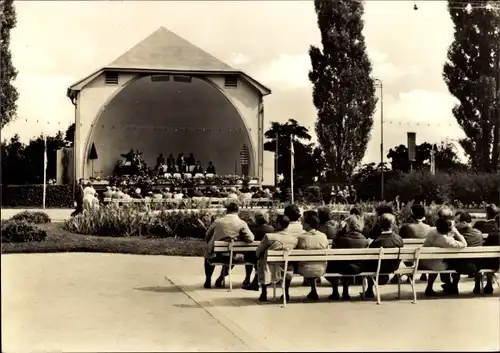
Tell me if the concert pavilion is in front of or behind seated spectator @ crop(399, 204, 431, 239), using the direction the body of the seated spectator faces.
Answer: in front

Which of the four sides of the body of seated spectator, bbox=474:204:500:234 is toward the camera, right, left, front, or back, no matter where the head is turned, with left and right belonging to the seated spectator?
back

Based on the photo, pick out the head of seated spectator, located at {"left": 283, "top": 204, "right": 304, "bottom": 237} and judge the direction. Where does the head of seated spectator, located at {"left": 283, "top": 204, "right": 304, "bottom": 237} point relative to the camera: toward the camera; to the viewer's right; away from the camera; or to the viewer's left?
away from the camera

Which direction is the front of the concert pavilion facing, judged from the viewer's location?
facing the viewer

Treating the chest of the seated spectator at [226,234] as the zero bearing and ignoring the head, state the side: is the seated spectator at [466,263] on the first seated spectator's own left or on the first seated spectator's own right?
on the first seated spectator's own right

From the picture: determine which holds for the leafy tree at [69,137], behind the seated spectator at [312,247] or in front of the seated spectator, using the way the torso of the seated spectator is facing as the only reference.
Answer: in front

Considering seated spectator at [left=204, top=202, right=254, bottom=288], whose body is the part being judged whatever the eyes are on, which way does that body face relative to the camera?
away from the camera

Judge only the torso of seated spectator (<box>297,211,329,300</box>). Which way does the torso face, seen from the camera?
away from the camera

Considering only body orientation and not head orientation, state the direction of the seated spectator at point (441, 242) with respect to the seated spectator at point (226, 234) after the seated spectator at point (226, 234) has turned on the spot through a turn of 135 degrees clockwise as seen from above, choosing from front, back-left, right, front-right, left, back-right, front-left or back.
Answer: front-left

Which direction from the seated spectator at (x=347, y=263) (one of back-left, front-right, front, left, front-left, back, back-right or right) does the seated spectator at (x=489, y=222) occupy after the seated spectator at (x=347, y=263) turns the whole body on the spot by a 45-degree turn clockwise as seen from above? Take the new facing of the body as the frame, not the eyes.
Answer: front

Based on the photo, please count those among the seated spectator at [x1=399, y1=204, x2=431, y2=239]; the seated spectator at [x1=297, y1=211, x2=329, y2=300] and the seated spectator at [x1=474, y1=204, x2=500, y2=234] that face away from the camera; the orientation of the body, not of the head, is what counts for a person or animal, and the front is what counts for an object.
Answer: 3

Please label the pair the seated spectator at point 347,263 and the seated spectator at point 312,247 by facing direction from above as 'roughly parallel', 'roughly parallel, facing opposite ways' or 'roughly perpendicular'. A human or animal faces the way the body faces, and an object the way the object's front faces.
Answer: roughly parallel

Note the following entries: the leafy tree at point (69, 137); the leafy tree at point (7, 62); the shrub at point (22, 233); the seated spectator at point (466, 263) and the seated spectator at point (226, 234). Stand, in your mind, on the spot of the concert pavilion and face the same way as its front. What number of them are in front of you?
4

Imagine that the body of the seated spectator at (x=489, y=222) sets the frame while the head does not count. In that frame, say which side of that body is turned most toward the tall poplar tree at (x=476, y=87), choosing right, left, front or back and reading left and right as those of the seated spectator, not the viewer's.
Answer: front

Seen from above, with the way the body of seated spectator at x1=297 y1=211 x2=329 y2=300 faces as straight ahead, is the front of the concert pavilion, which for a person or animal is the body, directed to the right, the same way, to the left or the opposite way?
the opposite way

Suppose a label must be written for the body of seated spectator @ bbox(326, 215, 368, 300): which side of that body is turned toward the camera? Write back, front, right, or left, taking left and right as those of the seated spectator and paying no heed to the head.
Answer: back

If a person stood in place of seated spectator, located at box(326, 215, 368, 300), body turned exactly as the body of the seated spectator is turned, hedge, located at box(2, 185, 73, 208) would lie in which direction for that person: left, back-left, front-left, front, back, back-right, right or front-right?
front-left

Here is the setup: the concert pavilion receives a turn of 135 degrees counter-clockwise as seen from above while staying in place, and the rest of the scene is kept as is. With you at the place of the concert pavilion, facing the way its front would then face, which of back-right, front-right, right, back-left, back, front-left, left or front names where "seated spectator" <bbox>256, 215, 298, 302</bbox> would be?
back-right

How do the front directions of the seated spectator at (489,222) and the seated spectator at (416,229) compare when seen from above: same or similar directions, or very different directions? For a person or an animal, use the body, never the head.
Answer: same or similar directions

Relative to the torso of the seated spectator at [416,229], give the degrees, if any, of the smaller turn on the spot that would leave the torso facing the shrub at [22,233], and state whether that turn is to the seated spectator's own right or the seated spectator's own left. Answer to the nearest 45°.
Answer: approximately 90° to the seated spectator's own left
